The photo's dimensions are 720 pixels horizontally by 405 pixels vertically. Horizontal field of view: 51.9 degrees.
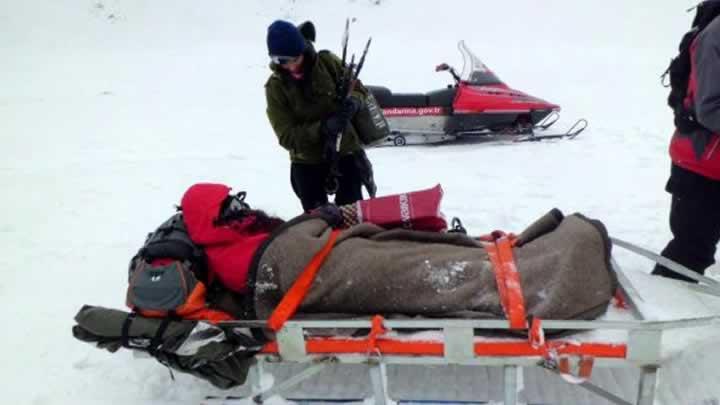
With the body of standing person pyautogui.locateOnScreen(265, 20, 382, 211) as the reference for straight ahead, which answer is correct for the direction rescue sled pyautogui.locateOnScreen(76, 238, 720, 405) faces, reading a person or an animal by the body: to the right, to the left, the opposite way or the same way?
to the left

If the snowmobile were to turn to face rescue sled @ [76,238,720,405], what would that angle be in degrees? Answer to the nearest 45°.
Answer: approximately 90° to its right

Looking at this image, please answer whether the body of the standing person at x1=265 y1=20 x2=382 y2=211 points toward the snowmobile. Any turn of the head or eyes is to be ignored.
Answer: no

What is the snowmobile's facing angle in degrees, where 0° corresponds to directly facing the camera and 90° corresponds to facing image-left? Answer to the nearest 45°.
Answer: approximately 270°

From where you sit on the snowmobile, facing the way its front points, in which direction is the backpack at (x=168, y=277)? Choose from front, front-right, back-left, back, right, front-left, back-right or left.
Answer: right

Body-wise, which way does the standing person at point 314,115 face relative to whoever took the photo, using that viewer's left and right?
facing the viewer

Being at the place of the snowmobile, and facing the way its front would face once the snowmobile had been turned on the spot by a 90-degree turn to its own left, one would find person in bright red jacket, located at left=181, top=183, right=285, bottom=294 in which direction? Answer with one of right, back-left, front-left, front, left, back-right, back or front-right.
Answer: back

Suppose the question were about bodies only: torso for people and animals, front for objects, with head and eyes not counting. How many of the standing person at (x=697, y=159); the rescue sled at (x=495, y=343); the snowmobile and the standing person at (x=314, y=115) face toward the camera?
1

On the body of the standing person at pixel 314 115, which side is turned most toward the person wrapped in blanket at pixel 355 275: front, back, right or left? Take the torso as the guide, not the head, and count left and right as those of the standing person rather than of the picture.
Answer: front

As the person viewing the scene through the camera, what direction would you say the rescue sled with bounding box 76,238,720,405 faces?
facing to the right of the viewer

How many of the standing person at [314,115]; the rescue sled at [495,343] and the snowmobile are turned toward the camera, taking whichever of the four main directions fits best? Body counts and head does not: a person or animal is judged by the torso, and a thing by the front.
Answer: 1

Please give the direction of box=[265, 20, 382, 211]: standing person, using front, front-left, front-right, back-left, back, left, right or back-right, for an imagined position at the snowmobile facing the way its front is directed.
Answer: right

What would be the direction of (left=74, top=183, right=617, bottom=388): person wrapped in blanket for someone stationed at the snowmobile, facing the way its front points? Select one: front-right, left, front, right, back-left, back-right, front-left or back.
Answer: right

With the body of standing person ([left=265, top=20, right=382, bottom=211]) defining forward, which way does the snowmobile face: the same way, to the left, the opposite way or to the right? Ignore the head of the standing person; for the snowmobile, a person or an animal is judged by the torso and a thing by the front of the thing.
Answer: to the left
